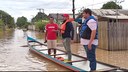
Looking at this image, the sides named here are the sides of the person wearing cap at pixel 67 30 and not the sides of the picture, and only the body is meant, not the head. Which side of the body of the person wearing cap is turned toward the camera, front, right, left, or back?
left

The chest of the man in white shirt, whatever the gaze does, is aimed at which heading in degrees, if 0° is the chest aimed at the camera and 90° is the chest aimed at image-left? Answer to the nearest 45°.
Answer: approximately 90°

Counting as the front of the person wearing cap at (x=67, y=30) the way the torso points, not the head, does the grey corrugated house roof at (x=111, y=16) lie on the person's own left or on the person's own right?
on the person's own right

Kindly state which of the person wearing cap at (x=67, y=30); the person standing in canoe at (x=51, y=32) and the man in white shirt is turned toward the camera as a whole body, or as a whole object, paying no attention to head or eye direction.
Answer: the person standing in canoe

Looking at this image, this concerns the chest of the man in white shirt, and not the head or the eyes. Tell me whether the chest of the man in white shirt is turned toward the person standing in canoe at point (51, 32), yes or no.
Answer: no

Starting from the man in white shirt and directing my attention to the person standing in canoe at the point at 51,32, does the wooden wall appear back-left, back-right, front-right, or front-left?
front-right

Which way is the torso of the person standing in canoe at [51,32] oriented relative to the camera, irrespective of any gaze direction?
toward the camera
